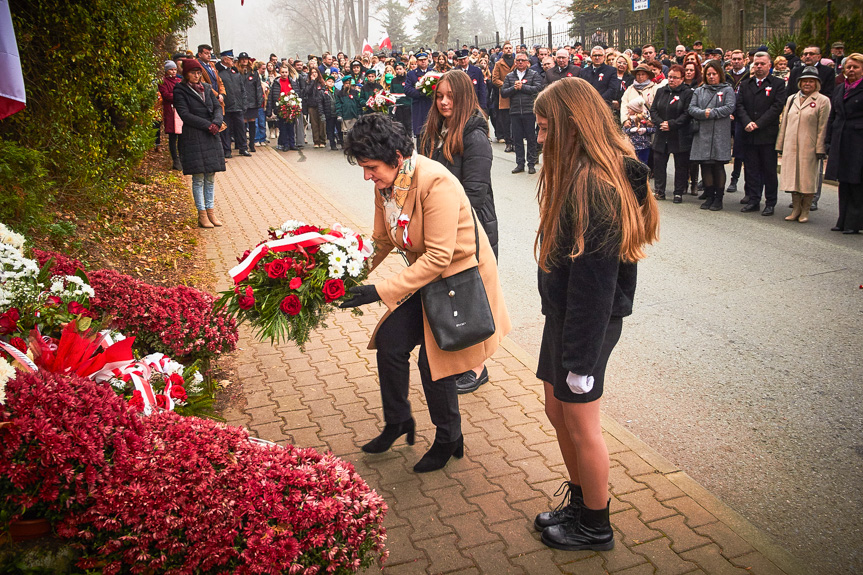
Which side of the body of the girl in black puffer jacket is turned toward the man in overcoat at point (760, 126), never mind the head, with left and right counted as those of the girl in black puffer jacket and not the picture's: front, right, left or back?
back

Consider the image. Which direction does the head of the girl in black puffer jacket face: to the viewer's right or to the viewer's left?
to the viewer's left

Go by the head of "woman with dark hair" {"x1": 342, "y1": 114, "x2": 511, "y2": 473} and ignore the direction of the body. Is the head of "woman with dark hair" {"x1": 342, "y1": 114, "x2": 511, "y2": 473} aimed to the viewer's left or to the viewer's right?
to the viewer's left

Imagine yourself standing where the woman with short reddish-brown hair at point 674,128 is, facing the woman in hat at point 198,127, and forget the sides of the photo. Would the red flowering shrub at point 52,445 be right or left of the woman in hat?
left

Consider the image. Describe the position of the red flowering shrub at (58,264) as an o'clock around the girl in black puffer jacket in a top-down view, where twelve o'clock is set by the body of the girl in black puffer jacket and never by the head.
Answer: The red flowering shrub is roughly at 1 o'clock from the girl in black puffer jacket.

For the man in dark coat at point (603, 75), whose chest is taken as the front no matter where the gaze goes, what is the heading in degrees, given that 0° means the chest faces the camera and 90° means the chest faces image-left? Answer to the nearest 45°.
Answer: approximately 0°

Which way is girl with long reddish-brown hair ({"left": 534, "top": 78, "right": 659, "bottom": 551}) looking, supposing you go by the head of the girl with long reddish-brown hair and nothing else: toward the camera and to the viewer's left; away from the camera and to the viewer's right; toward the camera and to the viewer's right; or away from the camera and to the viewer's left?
away from the camera and to the viewer's left
